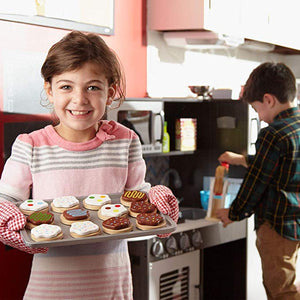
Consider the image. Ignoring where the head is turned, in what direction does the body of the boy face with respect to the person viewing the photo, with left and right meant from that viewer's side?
facing away from the viewer and to the left of the viewer

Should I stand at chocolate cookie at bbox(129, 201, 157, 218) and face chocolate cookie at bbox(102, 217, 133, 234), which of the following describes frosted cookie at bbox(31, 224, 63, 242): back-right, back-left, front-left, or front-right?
front-right

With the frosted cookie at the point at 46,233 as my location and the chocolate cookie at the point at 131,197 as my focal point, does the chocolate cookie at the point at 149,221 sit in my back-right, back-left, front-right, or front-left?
front-right

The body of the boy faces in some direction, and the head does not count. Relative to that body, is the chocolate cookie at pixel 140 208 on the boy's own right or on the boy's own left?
on the boy's own left

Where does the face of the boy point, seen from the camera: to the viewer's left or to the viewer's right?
to the viewer's left

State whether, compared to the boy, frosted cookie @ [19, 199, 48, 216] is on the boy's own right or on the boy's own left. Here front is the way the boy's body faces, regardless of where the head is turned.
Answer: on the boy's own left

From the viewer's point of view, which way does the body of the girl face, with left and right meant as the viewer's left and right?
facing the viewer

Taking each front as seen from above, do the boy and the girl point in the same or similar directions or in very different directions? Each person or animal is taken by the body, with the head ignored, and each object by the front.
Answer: very different directions

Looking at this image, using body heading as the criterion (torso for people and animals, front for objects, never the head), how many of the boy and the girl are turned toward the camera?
1
